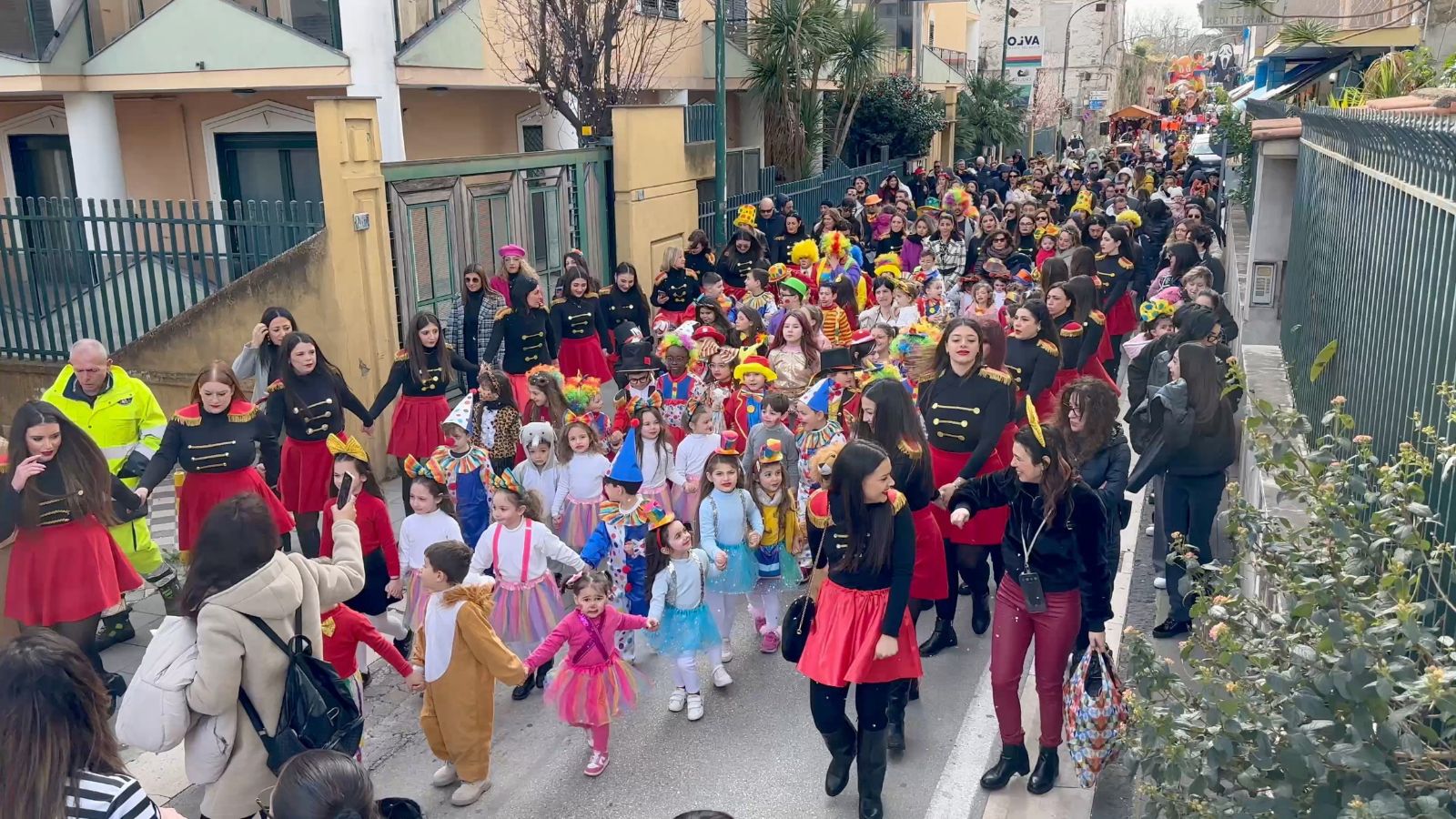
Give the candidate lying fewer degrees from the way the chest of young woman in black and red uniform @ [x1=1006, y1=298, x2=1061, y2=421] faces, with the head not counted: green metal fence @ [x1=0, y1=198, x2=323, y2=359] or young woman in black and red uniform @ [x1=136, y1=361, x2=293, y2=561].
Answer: the young woman in black and red uniform

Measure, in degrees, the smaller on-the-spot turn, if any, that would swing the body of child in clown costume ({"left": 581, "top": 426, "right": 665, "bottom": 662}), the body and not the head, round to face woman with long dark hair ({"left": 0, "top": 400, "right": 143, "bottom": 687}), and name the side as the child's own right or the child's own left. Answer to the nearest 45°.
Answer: approximately 90° to the child's own right

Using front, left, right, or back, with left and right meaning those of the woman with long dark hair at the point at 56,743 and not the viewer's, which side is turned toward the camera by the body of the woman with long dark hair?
back

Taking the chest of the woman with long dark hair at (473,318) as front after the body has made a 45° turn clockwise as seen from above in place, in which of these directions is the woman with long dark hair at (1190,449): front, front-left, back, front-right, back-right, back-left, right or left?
left

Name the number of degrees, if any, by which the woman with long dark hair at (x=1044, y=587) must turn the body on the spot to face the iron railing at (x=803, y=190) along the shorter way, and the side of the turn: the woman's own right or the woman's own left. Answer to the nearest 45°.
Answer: approximately 135° to the woman's own right

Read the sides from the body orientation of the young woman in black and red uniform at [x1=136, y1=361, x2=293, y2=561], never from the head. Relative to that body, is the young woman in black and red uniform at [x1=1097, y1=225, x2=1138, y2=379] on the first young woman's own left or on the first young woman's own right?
on the first young woman's own left

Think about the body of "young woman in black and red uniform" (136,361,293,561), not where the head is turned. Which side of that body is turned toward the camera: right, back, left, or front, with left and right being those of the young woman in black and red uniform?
front

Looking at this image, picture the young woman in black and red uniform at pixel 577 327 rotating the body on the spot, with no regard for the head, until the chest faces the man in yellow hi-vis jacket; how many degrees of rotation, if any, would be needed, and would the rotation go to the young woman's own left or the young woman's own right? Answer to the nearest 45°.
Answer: approximately 45° to the young woman's own right

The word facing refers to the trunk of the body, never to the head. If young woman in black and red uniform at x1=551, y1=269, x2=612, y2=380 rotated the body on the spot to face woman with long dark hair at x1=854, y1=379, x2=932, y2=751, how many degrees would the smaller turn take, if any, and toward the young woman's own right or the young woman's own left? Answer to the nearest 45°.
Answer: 0° — they already face them

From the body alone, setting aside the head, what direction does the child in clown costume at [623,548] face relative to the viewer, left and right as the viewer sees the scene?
facing the viewer

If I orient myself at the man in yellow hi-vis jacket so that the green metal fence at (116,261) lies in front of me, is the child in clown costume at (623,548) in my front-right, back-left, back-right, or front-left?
back-right

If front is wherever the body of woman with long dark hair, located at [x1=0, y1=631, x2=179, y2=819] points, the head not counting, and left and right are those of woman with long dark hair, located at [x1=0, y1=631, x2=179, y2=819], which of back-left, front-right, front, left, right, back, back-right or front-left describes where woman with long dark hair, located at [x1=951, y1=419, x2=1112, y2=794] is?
right
